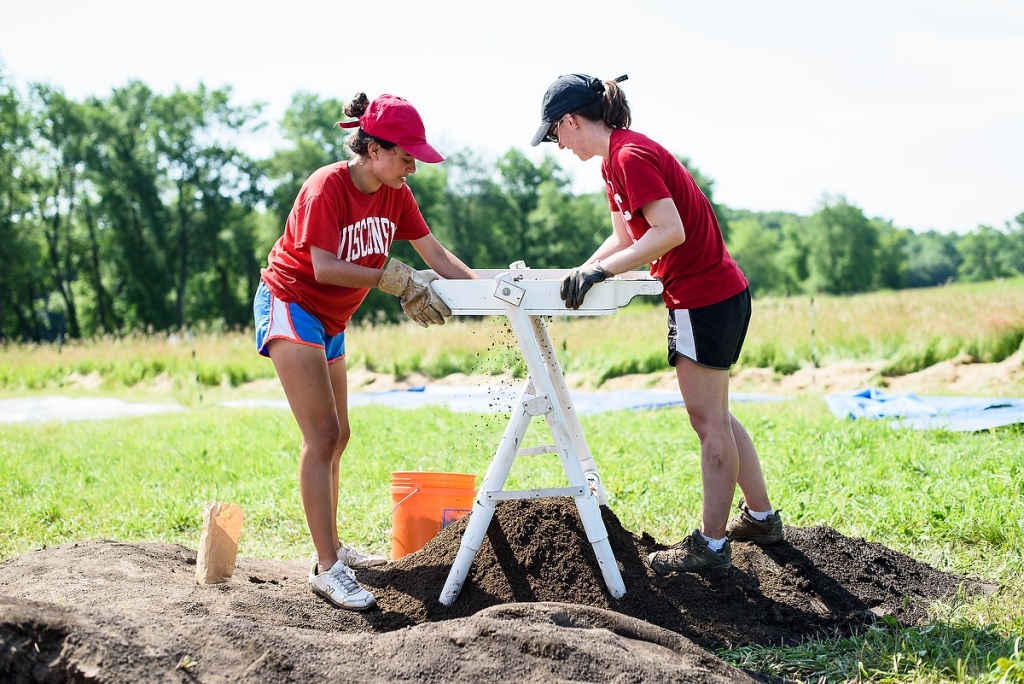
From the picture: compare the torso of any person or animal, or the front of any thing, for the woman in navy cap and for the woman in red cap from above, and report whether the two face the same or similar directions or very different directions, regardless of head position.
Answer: very different directions

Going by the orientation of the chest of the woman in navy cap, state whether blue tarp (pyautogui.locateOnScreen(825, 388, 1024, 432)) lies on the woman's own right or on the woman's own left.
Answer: on the woman's own right

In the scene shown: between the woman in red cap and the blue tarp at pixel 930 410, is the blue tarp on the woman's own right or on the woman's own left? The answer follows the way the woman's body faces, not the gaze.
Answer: on the woman's own left

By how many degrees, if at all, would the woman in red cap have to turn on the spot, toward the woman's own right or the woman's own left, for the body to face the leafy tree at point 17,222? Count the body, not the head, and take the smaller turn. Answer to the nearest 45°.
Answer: approximately 135° to the woman's own left

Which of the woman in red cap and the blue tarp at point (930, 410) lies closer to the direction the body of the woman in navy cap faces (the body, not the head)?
the woman in red cap

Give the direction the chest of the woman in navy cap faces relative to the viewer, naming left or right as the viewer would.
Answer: facing to the left of the viewer

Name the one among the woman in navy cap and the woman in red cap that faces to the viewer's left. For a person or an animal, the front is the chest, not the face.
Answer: the woman in navy cap

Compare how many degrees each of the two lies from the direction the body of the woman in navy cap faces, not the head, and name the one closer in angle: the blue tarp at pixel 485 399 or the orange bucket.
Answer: the orange bucket

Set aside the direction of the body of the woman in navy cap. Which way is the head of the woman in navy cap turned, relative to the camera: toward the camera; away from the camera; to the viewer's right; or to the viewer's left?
to the viewer's left

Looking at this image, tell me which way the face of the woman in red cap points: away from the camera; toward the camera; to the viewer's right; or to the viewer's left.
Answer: to the viewer's right

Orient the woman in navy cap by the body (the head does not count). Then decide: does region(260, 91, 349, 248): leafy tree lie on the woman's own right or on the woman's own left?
on the woman's own right

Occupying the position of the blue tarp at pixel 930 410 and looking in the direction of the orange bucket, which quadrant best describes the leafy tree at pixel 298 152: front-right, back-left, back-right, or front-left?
back-right

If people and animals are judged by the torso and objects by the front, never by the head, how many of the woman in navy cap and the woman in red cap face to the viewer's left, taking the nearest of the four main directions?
1
